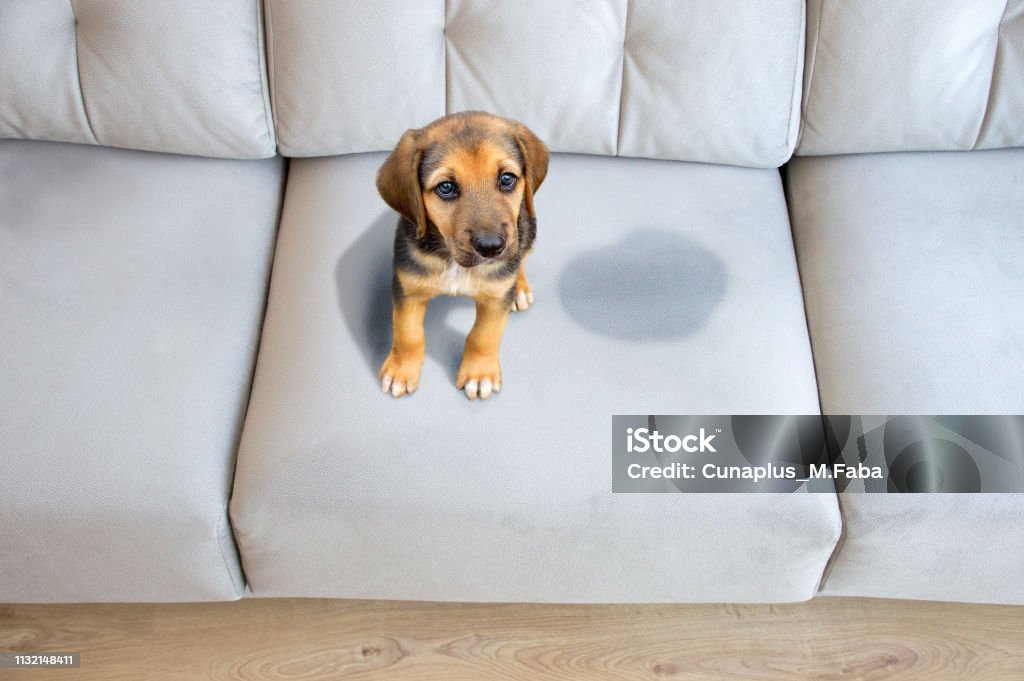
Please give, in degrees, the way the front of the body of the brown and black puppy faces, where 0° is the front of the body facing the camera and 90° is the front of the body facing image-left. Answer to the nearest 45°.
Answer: approximately 0°
